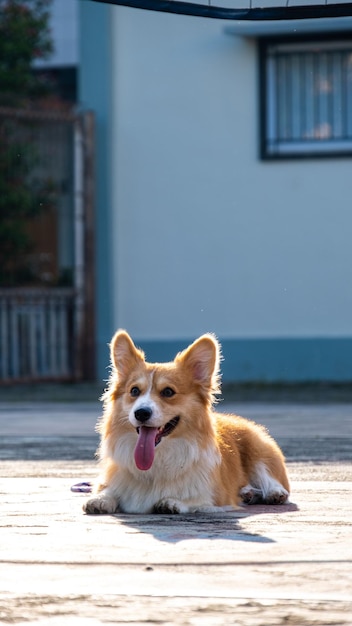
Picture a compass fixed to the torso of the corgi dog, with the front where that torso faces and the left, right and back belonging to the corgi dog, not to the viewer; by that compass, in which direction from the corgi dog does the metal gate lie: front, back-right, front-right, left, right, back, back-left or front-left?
back-right

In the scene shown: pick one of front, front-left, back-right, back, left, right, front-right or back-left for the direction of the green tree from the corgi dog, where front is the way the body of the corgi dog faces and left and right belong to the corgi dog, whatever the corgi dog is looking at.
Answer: back-right

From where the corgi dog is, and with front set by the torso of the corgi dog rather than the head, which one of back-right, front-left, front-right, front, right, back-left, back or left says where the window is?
back-right

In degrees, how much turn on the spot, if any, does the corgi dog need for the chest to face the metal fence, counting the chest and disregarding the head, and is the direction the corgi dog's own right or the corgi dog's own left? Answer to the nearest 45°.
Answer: approximately 135° to the corgi dog's own right

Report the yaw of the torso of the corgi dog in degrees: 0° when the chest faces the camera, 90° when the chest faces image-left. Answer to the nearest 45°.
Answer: approximately 45°
